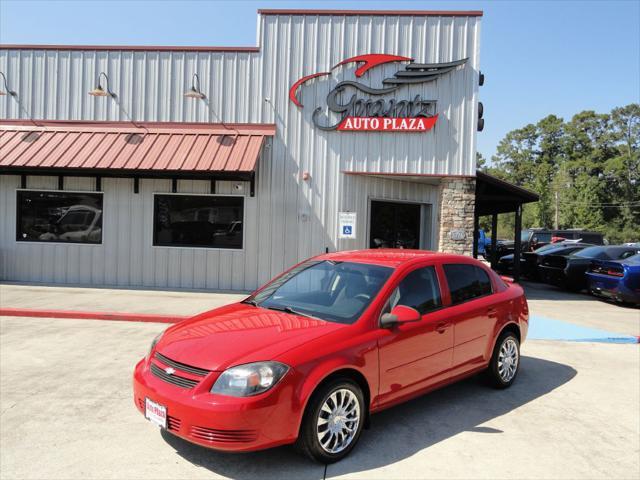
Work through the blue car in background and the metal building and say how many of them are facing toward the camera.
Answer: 1

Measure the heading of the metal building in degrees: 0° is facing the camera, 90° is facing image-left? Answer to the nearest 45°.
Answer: approximately 0°

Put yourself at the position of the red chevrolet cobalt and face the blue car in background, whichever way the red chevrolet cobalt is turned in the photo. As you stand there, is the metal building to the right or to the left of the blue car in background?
left

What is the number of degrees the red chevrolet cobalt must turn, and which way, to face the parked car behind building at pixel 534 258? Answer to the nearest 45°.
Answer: approximately 180°

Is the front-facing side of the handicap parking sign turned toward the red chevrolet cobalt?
yes

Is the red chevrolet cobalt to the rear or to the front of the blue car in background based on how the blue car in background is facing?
to the rear

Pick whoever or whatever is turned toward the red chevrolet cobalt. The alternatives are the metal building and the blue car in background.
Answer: the metal building
